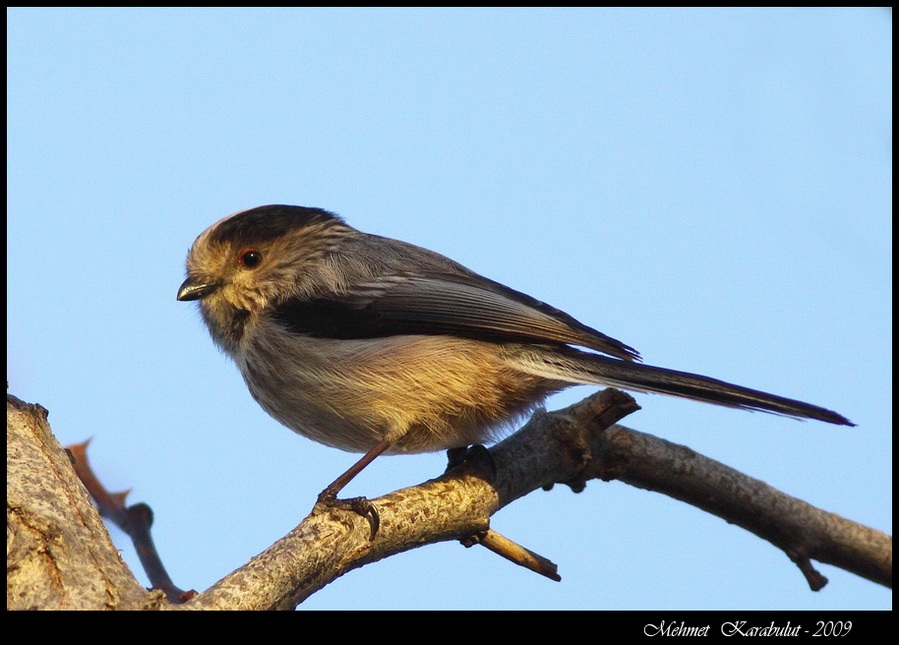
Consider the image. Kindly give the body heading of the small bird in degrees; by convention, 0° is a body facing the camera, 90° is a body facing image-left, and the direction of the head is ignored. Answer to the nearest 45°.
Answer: approximately 90°
